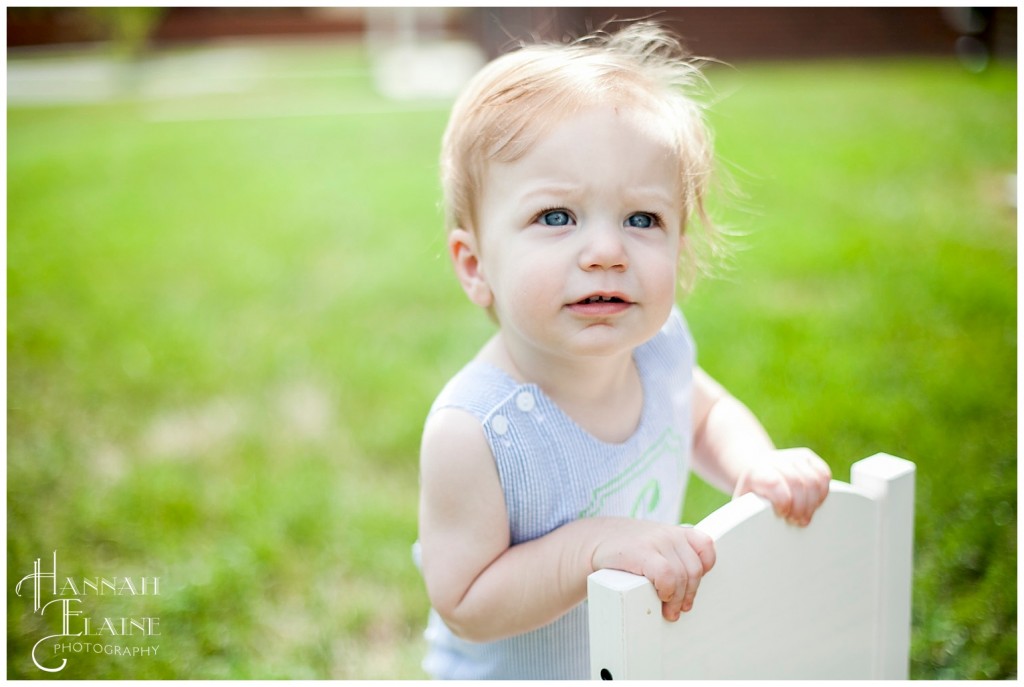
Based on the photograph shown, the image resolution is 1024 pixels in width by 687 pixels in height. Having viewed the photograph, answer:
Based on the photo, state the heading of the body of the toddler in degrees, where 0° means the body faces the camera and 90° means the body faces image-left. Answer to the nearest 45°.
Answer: approximately 315°

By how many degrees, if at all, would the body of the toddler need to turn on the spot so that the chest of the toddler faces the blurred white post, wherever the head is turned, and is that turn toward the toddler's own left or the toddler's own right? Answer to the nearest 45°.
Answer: approximately 135° to the toddler's own left
